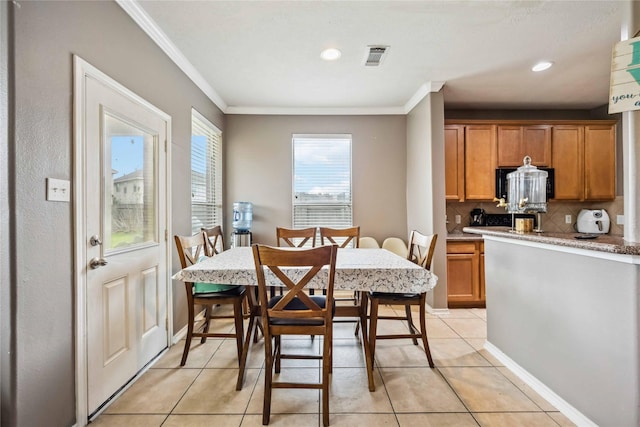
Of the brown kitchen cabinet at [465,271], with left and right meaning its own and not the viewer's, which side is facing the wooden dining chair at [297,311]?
front

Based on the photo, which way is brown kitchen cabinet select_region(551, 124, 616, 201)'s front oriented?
toward the camera

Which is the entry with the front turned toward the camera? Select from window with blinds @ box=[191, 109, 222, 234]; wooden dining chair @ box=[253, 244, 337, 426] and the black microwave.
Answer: the black microwave

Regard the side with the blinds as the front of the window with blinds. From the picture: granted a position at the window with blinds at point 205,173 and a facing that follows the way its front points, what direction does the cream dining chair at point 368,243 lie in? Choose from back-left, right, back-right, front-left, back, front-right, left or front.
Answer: front

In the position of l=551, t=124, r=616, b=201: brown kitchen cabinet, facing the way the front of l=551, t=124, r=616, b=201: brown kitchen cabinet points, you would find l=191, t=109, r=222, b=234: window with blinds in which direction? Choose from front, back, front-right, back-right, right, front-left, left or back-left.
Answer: front-right

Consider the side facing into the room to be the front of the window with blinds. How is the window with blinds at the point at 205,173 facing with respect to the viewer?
to the viewer's right

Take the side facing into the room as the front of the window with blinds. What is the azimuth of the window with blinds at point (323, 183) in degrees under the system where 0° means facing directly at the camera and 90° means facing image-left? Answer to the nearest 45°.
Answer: approximately 0°

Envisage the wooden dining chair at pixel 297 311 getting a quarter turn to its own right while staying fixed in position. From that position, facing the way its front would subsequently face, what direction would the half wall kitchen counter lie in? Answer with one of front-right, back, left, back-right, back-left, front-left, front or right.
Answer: front

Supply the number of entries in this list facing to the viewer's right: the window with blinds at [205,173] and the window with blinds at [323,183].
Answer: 1

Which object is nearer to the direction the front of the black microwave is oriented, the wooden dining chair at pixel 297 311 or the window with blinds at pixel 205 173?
the wooden dining chair

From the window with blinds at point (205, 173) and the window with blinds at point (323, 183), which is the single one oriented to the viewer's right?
the window with blinds at point (205, 173)

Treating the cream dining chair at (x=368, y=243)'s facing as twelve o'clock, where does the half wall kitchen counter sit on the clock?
The half wall kitchen counter is roughly at 11 o'clock from the cream dining chair.

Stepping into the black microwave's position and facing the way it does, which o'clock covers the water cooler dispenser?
The water cooler dispenser is roughly at 2 o'clock from the black microwave.

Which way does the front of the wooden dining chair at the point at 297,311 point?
away from the camera
